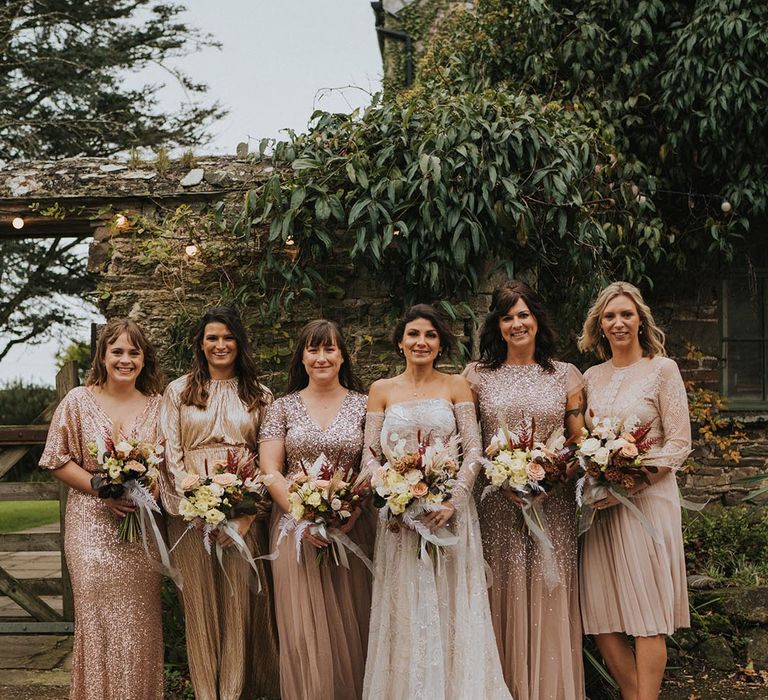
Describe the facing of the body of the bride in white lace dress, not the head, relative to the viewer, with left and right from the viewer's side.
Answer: facing the viewer

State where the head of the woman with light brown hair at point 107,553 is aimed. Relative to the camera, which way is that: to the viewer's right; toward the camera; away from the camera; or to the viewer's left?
toward the camera

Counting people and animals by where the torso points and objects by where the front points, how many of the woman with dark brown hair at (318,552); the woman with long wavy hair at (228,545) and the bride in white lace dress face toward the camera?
3

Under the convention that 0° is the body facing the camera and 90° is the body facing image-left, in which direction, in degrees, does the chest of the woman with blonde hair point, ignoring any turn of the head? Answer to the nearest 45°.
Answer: approximately 45°

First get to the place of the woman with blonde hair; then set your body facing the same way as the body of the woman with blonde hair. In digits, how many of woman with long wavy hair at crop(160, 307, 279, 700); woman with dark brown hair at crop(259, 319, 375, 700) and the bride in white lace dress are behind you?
0

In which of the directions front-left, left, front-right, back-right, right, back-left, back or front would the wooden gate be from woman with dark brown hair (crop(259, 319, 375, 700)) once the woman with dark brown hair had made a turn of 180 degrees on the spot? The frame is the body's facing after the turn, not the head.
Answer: front-left

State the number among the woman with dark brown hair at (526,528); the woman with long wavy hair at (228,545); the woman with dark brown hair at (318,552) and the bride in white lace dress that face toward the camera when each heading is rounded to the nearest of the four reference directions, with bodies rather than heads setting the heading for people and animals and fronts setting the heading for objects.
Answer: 4

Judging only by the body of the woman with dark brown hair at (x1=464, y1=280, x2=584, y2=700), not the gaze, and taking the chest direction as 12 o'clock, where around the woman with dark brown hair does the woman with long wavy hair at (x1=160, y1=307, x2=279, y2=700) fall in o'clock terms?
The woman with long wavy hair is roughly at 3 o'clock from the woman with dark brown hair.

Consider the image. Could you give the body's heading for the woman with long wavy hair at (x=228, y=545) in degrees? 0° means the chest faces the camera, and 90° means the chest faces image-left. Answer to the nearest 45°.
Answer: approximately 0°

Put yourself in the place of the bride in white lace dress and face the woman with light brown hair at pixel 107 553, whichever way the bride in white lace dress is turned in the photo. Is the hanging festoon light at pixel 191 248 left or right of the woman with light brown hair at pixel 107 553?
right

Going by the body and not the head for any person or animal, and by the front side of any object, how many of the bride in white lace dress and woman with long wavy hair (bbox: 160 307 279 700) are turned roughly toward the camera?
2

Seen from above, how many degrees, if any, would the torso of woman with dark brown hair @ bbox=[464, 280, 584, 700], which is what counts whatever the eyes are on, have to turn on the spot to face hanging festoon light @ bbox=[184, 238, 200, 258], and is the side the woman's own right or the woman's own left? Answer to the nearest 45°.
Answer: approximately 135° to the woman's own right

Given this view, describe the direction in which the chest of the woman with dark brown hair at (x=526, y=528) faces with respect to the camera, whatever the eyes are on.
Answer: toward the camera

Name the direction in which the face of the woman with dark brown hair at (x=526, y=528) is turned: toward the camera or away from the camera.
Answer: toward the camera

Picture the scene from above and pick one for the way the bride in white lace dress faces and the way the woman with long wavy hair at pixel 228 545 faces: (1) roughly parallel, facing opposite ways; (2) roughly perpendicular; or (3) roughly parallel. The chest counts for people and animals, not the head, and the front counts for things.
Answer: roughly parallel

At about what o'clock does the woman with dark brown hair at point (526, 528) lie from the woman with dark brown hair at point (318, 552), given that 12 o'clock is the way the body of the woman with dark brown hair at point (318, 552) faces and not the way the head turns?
the woman with dark brown hair at point (526, 528) is roughly at 9 o'clock from the woman with dark brown hair at point (318, 552).

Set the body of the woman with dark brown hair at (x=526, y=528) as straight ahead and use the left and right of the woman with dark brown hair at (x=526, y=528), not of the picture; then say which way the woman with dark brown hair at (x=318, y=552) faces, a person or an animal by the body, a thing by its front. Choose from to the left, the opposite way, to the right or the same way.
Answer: the same way

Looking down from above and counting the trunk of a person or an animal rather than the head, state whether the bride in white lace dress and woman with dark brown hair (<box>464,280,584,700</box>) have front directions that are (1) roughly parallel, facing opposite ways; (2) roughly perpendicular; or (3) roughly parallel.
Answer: roughly parallel
